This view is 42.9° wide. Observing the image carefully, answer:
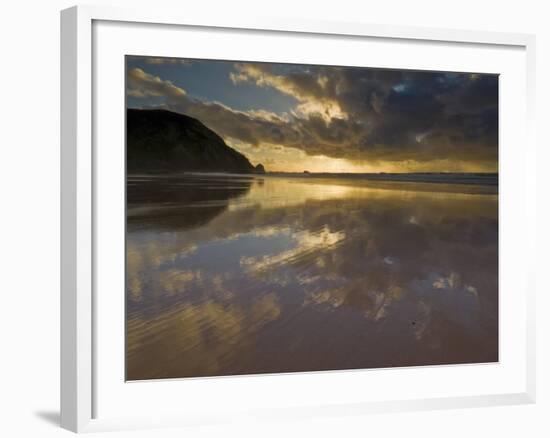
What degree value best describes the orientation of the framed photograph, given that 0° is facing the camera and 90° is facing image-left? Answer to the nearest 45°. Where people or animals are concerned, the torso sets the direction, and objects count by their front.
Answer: approximately 315°
